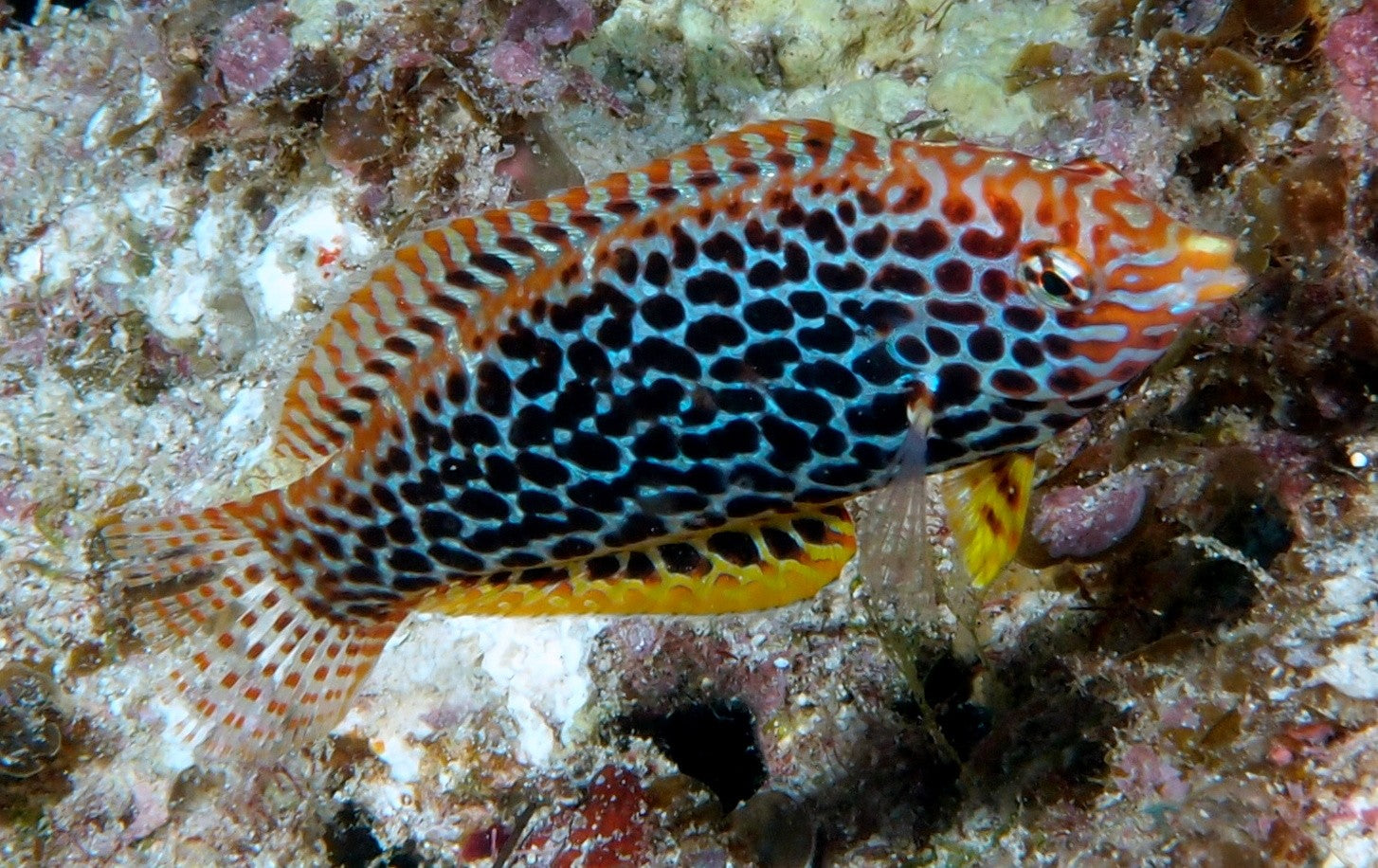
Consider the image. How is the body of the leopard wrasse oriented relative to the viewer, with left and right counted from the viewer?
facing to the right of the viewer
